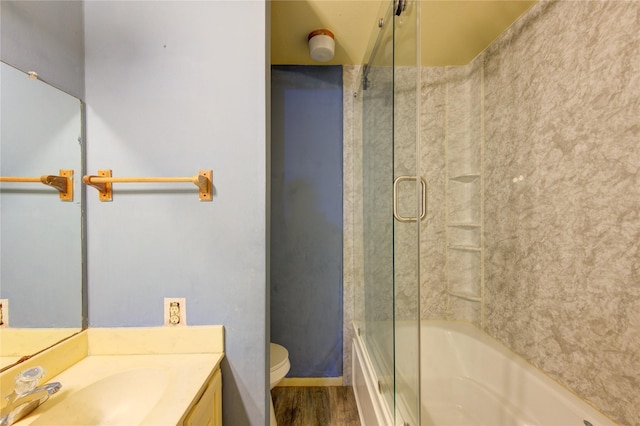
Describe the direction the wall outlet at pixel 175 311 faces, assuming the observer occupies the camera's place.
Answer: facing the viewer

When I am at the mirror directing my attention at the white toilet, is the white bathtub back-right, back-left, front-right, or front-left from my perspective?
front-right

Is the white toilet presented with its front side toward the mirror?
no

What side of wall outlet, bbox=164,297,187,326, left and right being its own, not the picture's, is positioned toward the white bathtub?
left
